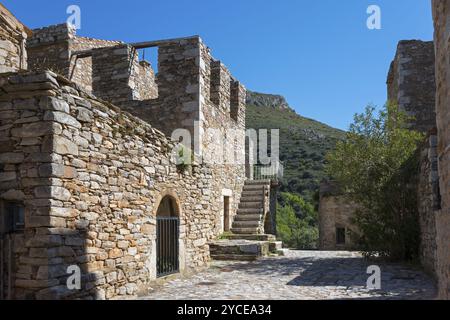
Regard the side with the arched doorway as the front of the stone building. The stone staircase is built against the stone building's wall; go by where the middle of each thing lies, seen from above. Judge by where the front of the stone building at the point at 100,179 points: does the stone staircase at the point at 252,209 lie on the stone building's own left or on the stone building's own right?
on the stone building's own left

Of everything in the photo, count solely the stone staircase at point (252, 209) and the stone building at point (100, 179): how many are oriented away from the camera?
0

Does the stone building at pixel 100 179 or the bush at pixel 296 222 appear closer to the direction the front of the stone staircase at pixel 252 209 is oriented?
the stone building

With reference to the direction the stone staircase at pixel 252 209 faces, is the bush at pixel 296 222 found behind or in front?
behind

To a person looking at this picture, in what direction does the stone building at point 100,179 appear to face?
facing the viewer and to the right of the viewer

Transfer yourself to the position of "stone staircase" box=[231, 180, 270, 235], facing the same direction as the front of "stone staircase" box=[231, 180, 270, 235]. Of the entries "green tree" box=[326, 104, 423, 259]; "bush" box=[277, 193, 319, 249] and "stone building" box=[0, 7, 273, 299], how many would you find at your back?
1

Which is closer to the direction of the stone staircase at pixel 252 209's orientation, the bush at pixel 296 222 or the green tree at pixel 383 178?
the green tree

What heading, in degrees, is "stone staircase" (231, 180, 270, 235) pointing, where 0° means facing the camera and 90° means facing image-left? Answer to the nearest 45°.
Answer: approximately 0°
